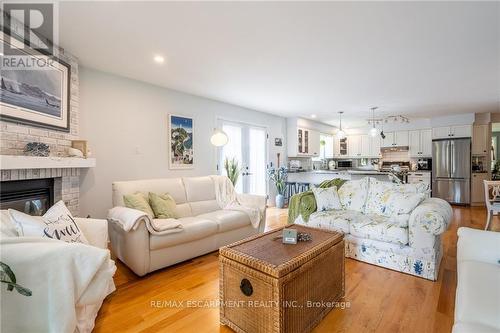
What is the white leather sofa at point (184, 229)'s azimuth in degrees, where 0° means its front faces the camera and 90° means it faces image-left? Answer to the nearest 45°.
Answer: approximately 315°

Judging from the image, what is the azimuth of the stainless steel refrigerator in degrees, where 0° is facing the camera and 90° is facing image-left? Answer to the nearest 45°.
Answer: approximately 0°

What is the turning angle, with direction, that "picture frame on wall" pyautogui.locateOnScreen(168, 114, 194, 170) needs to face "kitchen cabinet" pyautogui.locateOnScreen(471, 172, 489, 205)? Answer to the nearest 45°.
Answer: approximately 45° to its left

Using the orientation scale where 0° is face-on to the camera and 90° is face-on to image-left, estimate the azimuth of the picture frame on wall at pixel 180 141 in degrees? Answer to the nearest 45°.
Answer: approximately 315°

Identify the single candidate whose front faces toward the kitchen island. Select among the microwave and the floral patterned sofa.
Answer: the microwave

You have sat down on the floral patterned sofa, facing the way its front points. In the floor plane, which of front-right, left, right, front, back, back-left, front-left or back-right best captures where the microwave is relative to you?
back-right

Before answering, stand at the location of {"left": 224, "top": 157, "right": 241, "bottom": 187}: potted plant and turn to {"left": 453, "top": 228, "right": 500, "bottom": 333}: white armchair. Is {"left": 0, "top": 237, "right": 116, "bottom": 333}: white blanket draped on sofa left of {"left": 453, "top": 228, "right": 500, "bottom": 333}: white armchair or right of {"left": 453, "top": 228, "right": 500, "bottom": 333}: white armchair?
right

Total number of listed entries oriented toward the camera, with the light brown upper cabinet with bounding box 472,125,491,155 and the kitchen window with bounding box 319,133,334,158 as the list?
2

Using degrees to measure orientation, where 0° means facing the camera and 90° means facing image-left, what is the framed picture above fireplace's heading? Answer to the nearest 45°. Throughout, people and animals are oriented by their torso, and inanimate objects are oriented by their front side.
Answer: approximately 315°

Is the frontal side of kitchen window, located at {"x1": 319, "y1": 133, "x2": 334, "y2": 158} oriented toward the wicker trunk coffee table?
yes

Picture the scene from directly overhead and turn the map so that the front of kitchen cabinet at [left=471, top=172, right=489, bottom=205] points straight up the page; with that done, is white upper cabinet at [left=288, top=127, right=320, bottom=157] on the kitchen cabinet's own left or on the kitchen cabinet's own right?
on the kitchen cabinet's own right

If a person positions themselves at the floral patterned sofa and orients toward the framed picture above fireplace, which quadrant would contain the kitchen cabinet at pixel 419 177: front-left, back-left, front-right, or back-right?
back-right
